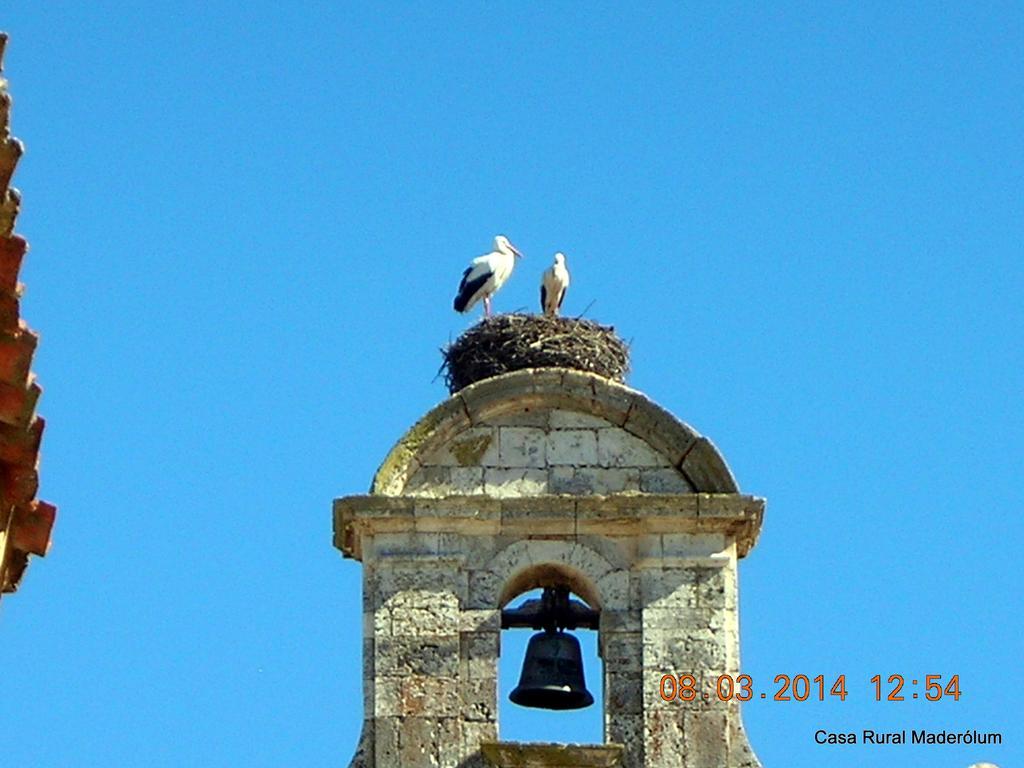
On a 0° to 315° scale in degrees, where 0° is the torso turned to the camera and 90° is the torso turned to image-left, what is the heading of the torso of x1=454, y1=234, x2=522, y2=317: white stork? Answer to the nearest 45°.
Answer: approximately 270°

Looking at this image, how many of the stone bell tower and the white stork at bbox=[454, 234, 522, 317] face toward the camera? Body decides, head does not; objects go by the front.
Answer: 1

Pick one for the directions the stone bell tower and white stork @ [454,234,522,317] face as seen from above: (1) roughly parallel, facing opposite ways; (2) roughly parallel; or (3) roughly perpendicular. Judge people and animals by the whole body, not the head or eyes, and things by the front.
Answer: roughly perpendicular

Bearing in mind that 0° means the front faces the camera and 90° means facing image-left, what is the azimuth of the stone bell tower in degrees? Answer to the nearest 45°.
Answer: approximately 0°
